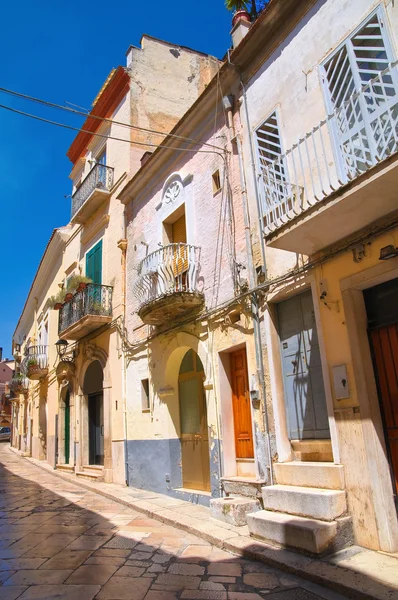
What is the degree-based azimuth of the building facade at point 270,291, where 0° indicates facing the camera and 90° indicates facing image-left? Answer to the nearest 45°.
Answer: approximately 45°

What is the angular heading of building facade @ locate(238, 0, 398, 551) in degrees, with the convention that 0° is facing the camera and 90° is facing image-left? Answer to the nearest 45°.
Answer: approximately 45°

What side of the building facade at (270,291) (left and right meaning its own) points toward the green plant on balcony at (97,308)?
right

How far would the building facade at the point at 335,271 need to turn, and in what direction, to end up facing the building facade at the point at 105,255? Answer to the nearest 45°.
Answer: approximately 90° to its right

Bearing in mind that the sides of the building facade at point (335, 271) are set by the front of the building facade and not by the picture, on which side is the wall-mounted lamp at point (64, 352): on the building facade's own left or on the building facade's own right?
on the building facade's own right
